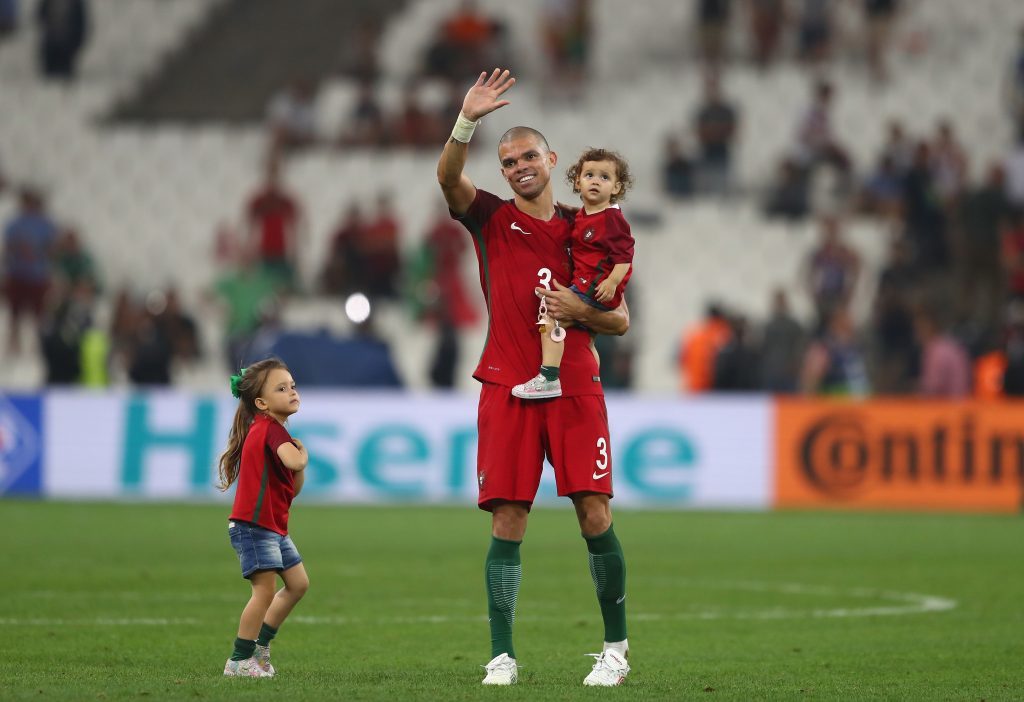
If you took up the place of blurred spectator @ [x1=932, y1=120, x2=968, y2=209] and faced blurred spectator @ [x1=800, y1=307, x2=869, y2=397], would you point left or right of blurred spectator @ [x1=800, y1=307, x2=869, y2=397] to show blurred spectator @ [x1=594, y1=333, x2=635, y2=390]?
right

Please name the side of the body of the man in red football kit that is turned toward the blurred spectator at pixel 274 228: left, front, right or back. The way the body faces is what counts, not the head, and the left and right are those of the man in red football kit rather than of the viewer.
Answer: back

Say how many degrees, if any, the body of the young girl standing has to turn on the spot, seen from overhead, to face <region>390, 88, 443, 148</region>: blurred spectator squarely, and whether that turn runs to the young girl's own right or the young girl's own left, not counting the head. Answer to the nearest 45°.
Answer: approximately 90° to the young girl's own left

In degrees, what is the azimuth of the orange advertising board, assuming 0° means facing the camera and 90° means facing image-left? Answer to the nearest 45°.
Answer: approximately 0°

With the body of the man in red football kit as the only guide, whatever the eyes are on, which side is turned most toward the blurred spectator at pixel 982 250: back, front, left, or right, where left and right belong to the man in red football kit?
back

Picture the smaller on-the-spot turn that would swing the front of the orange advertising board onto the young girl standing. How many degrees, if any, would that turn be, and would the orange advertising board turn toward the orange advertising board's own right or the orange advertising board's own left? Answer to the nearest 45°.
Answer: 0° — it already faces them

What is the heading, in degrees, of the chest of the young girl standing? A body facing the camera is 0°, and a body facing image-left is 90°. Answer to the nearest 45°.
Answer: approximately 270°

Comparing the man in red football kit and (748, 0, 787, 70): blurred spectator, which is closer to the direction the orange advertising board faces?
the man in red football kit

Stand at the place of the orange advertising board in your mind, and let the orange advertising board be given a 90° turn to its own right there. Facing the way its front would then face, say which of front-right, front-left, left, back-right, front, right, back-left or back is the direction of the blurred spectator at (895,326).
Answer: right

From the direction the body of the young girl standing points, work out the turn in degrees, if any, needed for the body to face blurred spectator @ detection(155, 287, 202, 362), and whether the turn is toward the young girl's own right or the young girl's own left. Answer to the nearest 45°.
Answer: approximately 90° to the young girl's own left

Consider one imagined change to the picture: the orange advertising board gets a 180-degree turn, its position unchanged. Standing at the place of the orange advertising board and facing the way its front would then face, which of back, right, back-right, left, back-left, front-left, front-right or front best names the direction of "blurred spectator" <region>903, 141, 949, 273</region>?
front

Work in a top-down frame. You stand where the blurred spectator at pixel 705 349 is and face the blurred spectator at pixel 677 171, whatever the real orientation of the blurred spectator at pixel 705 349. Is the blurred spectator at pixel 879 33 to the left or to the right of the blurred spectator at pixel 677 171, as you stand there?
right
